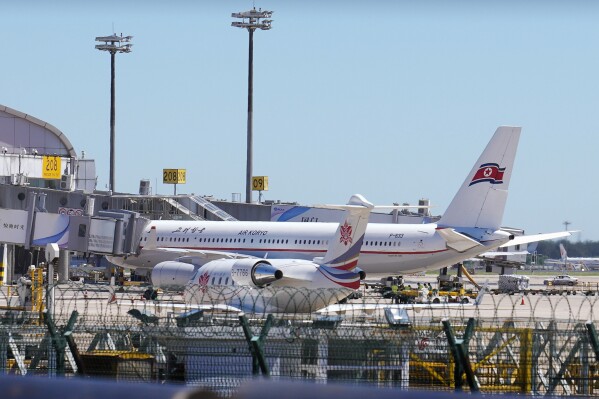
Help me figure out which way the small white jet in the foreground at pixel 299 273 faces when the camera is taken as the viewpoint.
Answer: facing away from the viewer and to the left of the viewer

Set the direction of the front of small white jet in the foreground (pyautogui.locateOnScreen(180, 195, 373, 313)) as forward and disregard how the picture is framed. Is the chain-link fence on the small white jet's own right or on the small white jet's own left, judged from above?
on the small white jet's own left
